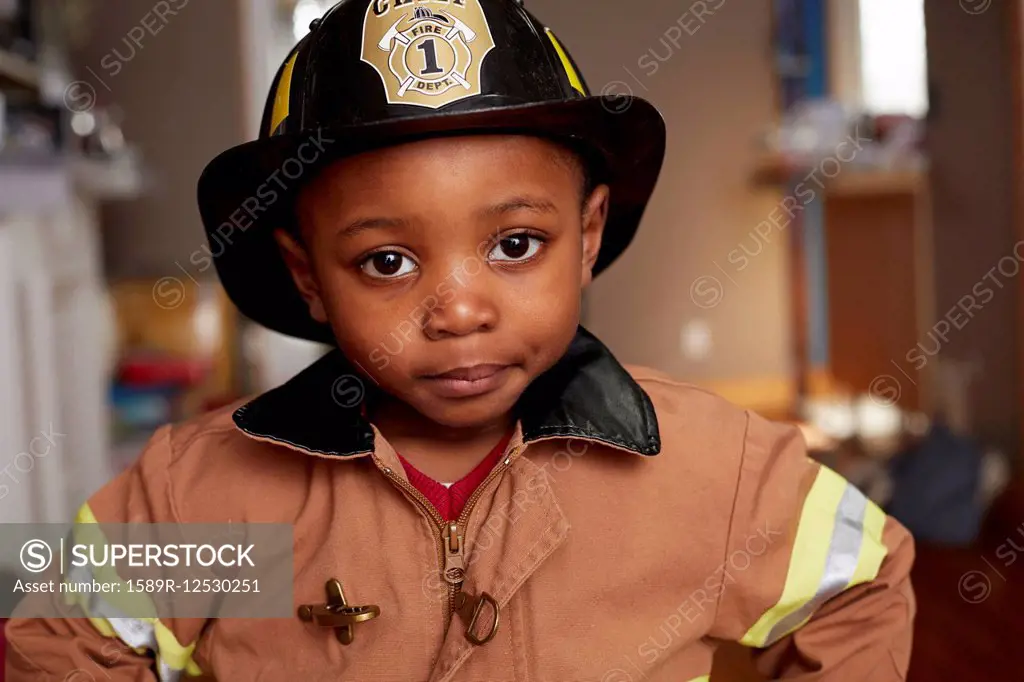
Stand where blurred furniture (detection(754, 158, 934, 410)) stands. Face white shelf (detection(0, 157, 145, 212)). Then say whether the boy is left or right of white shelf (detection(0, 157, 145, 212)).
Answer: left

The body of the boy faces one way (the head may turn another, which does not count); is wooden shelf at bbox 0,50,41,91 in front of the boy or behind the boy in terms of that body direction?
behind

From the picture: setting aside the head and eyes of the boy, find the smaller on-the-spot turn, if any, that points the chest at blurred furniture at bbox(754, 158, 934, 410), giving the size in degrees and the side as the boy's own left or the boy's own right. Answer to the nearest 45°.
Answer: approximately 135° to the boy's own left

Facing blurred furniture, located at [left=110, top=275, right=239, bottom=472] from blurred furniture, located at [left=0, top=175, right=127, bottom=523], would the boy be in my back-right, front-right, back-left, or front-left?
back-right

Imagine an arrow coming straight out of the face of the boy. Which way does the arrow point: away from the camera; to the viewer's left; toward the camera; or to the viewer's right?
toward the camera

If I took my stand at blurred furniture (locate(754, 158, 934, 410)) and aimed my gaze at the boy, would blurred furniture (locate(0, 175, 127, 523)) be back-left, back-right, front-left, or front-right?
front-right

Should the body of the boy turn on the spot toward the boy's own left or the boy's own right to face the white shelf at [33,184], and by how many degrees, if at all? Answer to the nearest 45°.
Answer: approximately 135° to the boy's own right

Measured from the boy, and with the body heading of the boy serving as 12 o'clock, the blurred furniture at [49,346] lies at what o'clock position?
The blurred furniture is roughly at 5 o'clock from the boy.

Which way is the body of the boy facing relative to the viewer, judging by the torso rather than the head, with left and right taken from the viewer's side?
facing the viewer

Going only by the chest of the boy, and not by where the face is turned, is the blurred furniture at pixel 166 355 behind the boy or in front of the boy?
behind
